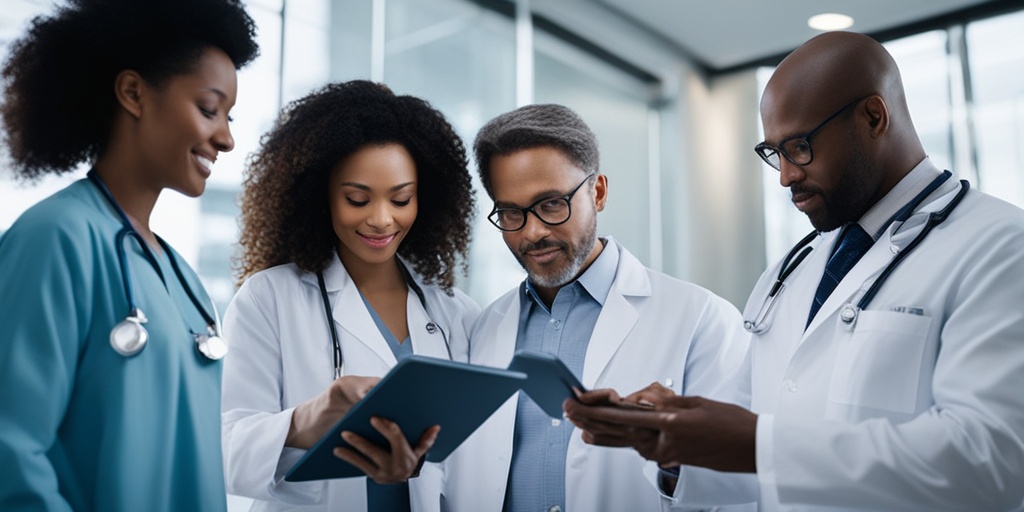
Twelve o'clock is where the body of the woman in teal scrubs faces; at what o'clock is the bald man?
The bald man is roughly at 11 o'clock from the woman in teal scrubs.

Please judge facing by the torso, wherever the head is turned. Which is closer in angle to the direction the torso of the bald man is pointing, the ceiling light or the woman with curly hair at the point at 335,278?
the woman with curly hair

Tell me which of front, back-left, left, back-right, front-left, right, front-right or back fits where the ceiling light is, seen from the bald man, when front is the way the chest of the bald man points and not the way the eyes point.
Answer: back-right

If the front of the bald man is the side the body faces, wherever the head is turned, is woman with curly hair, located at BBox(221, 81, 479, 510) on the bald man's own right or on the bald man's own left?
on the bald man's own right

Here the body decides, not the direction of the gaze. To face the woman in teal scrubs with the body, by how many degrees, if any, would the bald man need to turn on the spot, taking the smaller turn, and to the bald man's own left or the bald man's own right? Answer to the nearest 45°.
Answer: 0° — they already face them

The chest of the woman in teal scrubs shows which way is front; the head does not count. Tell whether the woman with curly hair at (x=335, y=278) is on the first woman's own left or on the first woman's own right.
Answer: on the first woman's own left

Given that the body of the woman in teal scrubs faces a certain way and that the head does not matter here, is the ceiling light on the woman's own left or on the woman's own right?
on the woman's own left

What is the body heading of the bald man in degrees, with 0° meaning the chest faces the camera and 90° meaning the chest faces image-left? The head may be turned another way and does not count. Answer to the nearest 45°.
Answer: approximately 45°

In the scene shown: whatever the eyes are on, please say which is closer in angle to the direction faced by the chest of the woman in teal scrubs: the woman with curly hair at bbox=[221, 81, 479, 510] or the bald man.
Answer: the bald man

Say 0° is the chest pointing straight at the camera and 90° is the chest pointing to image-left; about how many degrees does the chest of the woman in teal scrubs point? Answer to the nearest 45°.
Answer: approximately 315°
